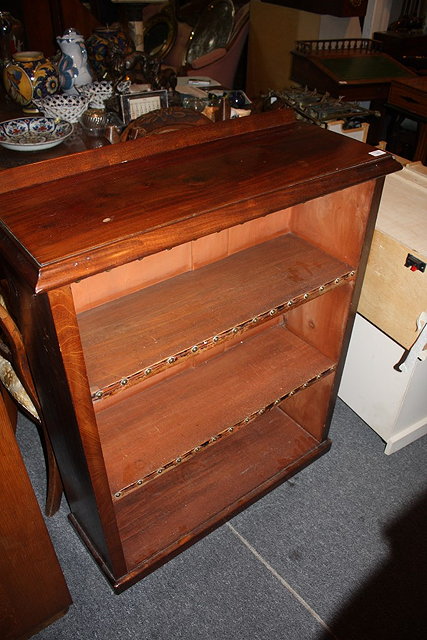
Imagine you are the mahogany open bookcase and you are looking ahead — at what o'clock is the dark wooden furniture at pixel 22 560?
The dark wooden furniture is roughly at 3 o'clock from the mahogany open bookcase.

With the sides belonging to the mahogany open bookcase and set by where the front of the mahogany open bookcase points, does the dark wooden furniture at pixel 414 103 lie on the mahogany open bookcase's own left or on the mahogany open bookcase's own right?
on the mahogany open bookcase's own left

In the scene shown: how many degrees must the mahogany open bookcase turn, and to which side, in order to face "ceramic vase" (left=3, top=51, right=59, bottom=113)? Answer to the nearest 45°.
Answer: approximately 180°

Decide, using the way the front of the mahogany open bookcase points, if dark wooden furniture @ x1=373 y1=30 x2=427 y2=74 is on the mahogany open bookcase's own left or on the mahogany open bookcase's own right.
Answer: on the mahogany open bookcase's own left

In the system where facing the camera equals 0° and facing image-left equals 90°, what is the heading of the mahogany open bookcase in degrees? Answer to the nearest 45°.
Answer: approximately 315°

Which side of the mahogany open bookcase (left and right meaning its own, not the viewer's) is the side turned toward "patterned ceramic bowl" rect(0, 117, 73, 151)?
back

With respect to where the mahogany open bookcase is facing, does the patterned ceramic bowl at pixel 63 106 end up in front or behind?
behind

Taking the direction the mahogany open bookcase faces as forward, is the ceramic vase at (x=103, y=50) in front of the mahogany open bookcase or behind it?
behind

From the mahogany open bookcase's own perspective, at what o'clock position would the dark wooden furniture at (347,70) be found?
The dark wooden furniture is roughly at 8 o'clock from the mahogany open bookcase.
